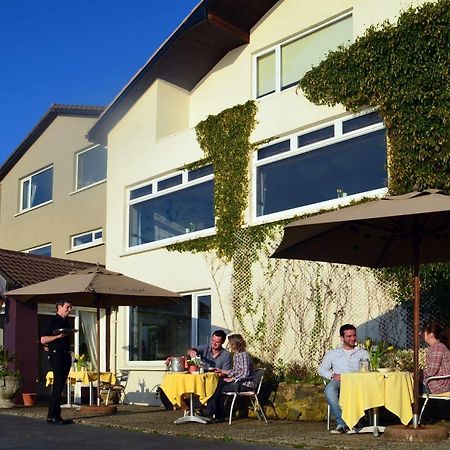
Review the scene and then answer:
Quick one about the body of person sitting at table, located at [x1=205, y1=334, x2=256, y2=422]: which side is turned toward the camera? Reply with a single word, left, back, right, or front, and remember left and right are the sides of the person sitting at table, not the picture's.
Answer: left

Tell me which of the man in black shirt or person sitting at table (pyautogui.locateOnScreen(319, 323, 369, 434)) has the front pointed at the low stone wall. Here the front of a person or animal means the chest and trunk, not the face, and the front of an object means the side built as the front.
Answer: the man in black shirt

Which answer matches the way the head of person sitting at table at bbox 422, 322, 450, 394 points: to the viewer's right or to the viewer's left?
to the viewer's left

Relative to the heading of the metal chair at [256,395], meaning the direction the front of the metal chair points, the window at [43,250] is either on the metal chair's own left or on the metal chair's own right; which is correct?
on the metal chair's own right

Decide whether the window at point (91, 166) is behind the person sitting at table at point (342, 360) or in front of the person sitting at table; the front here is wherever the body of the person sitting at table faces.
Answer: behind

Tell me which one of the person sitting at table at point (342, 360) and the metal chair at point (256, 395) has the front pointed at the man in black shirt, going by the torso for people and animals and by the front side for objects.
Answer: the metal chair

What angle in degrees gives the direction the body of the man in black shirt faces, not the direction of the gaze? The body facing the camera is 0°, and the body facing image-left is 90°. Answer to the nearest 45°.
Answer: approximately 270°

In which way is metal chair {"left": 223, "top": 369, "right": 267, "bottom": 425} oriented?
to the viewer's left

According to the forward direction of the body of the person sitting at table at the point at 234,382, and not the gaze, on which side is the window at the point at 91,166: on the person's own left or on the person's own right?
on the person's own right

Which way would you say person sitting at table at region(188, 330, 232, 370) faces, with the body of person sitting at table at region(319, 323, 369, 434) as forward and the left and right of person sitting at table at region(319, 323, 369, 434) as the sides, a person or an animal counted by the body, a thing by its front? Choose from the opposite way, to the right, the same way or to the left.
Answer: to the right

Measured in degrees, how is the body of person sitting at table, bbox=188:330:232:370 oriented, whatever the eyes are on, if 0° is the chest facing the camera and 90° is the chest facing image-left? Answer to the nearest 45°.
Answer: approximately 45°
